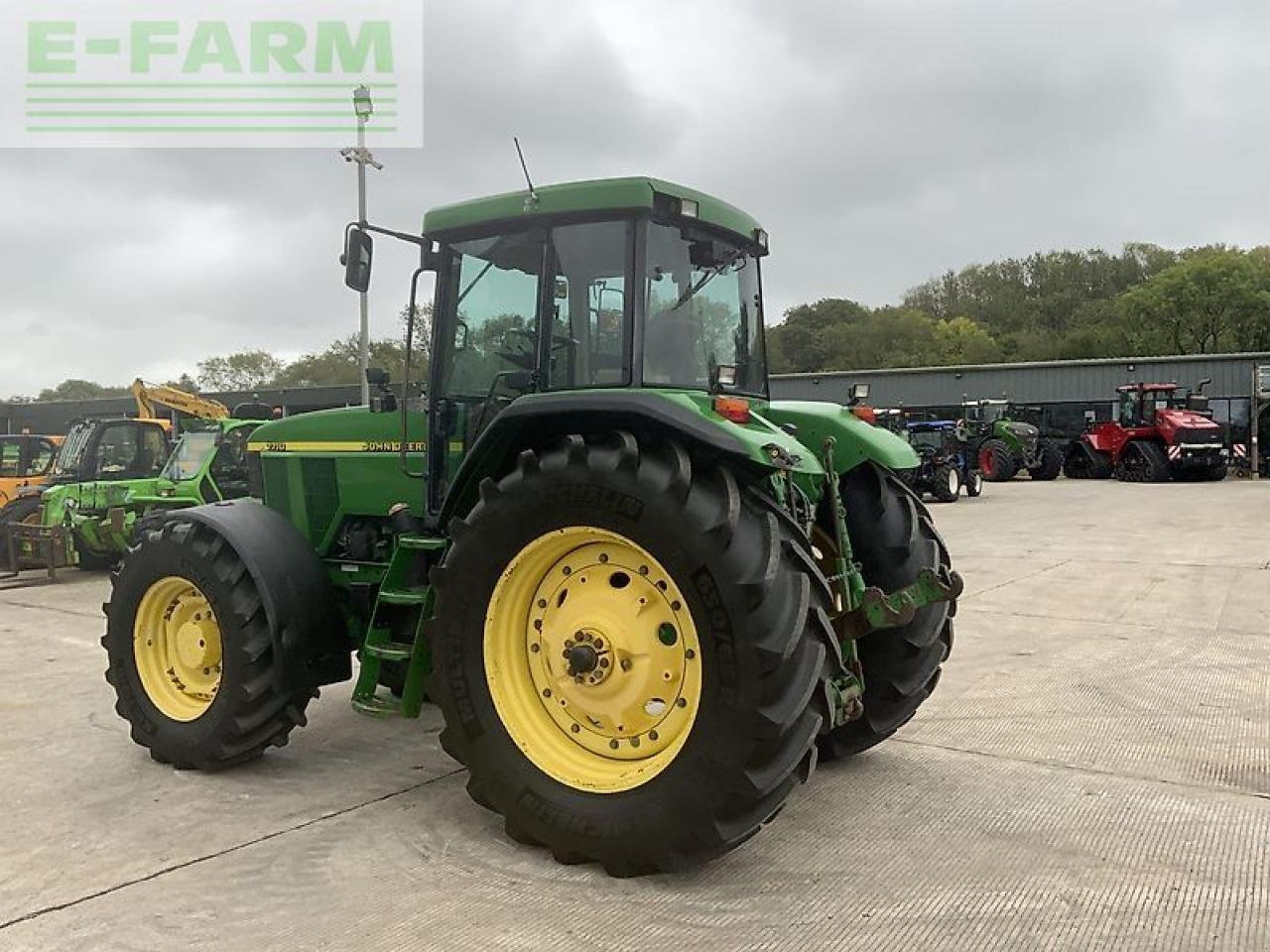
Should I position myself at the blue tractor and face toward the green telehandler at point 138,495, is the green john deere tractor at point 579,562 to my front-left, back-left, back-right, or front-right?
front-left

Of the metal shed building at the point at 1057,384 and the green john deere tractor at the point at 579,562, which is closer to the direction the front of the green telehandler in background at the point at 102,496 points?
the green john deere tractor

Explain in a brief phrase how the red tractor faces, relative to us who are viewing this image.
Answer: facing the viewer and to the right of the viewer

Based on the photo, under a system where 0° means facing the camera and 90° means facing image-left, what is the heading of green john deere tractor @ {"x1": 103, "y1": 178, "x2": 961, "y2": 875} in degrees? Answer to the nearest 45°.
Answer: approximately 135°

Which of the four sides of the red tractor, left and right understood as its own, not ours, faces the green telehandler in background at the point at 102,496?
right

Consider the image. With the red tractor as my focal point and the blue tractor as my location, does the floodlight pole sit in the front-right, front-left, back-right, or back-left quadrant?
back-right

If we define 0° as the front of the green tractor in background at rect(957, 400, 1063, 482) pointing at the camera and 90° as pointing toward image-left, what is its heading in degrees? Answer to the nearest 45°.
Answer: approximately 315°

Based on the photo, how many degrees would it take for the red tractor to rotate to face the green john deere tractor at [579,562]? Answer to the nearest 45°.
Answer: approximately 45° to its right

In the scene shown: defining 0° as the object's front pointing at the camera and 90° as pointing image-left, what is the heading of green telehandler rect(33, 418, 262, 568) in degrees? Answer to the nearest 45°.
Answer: approximately 45°

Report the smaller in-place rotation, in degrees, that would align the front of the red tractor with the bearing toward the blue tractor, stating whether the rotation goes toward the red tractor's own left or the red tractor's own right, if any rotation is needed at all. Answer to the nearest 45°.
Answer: approximately 90° to the red tractor's own right

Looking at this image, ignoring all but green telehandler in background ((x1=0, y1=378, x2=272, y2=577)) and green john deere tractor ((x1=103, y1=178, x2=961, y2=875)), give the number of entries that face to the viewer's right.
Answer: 0

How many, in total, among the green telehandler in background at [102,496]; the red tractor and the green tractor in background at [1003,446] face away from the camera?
0
